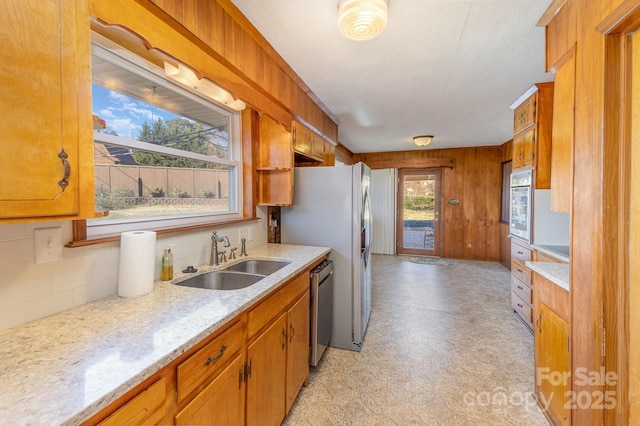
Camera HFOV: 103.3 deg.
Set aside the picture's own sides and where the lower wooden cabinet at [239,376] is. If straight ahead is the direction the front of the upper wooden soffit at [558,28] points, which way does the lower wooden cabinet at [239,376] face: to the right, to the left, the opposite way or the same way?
the opposite way

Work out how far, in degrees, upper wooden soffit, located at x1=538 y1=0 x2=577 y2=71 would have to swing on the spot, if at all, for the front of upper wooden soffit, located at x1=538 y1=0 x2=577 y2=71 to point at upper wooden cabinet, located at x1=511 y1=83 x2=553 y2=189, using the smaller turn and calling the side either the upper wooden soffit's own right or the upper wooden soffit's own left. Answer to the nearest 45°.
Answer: approximately 90° to the upper wooden soffit's own right

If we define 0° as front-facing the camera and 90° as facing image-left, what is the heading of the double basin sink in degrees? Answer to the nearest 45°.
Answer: approximately 315°

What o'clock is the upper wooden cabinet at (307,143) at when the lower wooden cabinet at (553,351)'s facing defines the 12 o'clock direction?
The upper wooden cabinet is roughly at 12 o'clock from the lower wooden cabinet.

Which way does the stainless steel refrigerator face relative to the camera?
to the viewer's right

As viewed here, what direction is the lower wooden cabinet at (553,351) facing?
to the viewer's left
